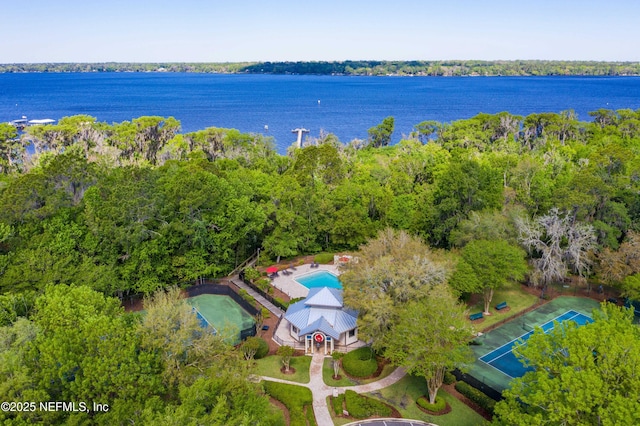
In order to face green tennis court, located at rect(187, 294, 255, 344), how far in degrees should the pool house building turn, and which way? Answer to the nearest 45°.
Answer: approximately 135° to its right

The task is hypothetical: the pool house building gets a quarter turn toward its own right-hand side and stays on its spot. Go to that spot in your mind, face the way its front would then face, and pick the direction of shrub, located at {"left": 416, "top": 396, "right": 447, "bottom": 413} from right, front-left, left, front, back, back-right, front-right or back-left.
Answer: back-left

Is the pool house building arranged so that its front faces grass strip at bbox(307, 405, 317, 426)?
yes

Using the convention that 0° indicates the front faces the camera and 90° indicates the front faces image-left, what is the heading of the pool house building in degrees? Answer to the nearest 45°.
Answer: approximately 0°

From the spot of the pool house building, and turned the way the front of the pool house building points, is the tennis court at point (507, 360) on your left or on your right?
on your left

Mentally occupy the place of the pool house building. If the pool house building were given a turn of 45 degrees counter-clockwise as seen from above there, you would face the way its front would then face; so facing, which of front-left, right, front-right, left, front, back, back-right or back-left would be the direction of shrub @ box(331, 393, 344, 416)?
front-right

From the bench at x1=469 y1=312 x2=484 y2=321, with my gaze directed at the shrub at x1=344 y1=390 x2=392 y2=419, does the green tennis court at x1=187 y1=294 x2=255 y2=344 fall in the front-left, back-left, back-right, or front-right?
front-right

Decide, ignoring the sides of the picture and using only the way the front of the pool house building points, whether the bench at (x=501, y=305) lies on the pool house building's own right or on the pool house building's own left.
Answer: on the pool house building's own left

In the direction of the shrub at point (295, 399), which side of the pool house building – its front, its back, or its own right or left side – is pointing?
front

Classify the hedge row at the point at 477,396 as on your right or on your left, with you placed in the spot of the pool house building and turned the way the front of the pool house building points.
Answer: on your left

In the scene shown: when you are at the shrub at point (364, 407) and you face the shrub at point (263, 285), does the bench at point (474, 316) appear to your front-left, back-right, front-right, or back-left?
front-right

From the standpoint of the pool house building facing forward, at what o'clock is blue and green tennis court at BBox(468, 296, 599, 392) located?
The blue and green tennis court is roughly at 9 o'clock from the pool house building.

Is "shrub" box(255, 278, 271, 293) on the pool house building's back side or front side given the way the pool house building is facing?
on the back side

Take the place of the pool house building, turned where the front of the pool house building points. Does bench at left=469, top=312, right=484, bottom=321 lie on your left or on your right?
on your left

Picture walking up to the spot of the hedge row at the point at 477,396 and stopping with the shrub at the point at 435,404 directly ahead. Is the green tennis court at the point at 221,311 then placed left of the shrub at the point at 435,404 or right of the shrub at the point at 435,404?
right
